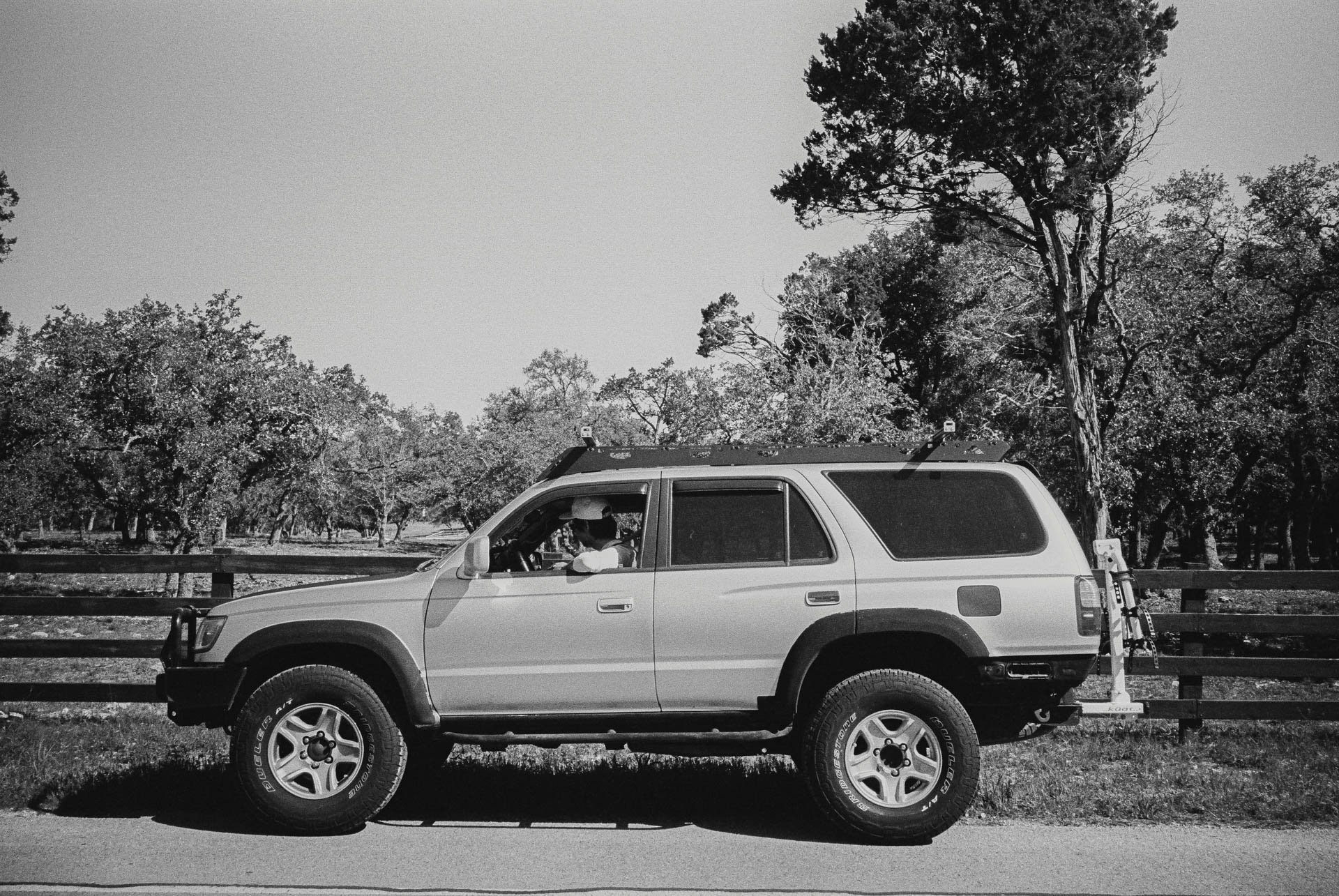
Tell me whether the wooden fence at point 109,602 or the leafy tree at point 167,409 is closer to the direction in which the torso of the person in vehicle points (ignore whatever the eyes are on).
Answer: the wooden fence

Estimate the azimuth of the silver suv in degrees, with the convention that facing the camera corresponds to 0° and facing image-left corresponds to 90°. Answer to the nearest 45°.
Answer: approximately 90°

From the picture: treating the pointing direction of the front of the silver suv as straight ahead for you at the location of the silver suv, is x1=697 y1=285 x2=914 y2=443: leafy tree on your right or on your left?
on your right

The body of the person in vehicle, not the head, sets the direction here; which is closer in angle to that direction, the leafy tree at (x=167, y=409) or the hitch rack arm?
the leafy tree

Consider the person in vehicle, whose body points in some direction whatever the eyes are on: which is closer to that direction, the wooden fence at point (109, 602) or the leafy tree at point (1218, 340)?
the wooden fence

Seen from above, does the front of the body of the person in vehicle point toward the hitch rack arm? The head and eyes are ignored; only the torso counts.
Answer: no

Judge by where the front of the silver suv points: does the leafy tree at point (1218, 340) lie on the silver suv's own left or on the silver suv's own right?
on the silver suv's own right

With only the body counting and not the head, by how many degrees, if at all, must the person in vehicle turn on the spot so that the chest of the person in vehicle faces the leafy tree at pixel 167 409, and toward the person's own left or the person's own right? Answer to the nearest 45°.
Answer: approximately 45° to the person's own right

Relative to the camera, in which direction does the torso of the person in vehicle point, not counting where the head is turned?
to the viewer's left
